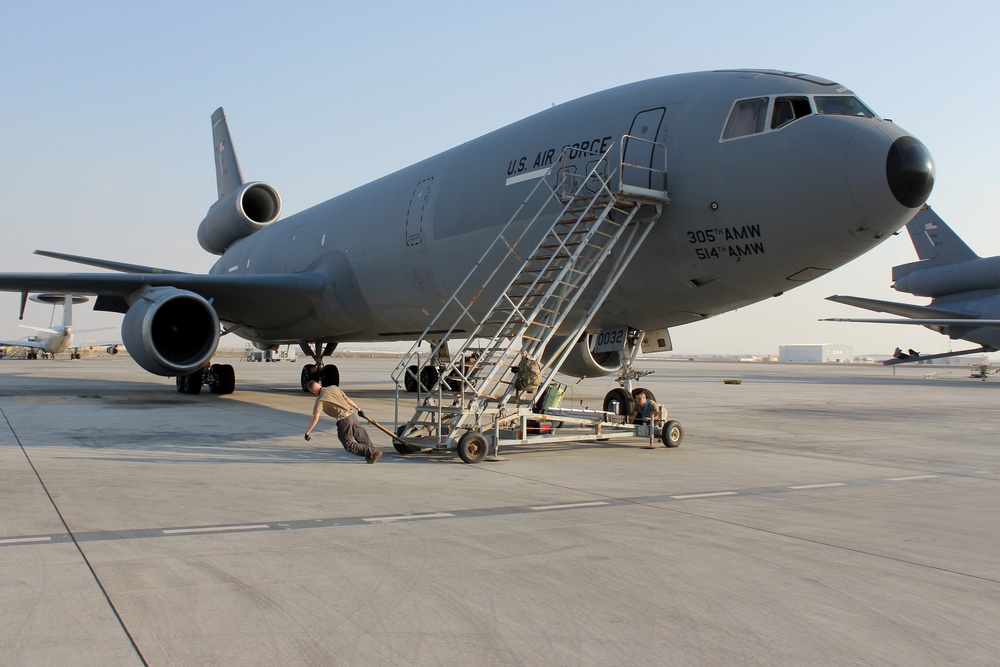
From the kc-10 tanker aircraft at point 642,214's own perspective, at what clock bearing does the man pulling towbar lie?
The man pulling towbar is roughly at 4 o'clock from the kc-10 tanker aircraft.

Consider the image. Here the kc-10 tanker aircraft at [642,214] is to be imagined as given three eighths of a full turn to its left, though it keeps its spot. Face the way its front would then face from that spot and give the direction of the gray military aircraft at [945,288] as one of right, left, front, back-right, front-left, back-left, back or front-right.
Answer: front-right

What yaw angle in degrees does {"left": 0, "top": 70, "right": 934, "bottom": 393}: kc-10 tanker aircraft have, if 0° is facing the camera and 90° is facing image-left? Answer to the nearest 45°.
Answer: approximately 315°
